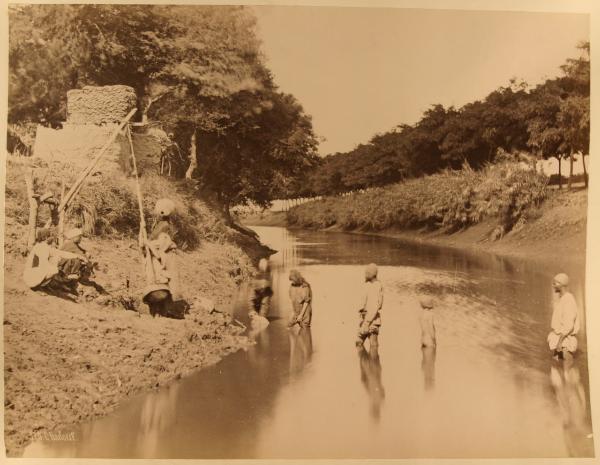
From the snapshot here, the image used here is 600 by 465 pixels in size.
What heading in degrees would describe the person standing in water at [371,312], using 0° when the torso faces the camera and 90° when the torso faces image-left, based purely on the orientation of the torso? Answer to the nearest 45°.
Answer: approximately 45°

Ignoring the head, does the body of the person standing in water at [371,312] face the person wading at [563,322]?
no

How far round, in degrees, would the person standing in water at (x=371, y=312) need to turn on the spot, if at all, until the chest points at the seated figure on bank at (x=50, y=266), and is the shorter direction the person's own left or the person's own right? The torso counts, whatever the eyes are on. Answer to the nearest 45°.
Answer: approximately 45° to the person's own right

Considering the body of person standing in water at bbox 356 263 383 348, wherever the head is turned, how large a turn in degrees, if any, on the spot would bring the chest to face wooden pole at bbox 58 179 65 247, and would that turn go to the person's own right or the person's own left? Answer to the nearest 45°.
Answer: approximately 45° to the person's own right

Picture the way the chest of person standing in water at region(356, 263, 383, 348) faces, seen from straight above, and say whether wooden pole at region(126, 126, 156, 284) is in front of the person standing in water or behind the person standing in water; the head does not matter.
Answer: in front

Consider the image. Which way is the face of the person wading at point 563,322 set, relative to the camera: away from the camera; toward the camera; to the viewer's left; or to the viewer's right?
to the viewer's left

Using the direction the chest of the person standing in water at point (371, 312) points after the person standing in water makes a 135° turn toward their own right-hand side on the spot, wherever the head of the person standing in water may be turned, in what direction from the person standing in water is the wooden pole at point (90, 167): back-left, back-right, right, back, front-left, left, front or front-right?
left
